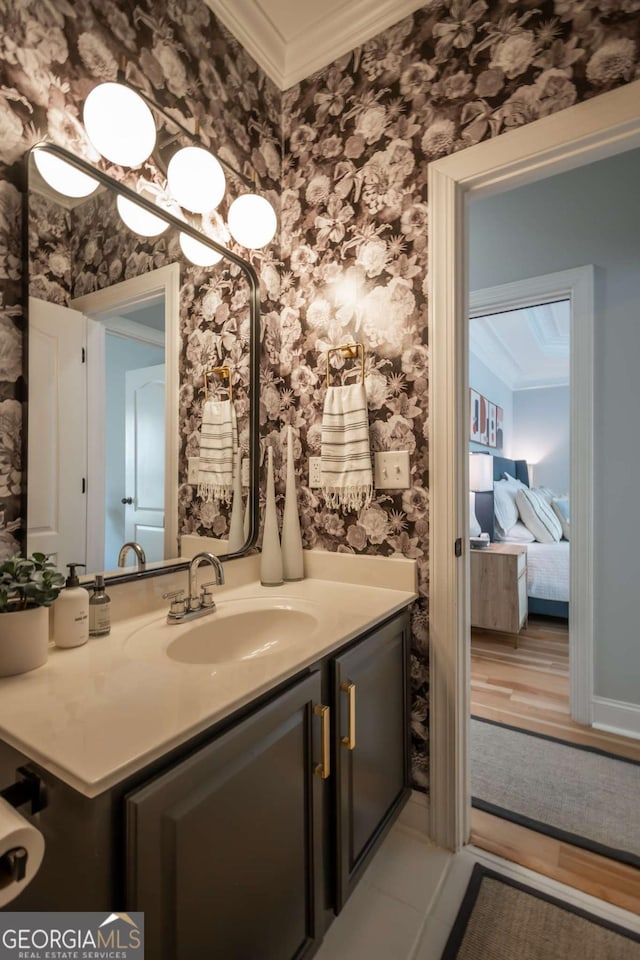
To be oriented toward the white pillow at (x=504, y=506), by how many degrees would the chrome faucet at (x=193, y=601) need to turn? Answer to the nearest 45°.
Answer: approximately 90° to its left

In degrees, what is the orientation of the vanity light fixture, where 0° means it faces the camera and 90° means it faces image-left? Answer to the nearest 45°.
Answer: approximately 315°

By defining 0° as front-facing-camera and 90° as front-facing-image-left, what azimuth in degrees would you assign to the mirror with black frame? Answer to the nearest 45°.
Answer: approximately 315°
